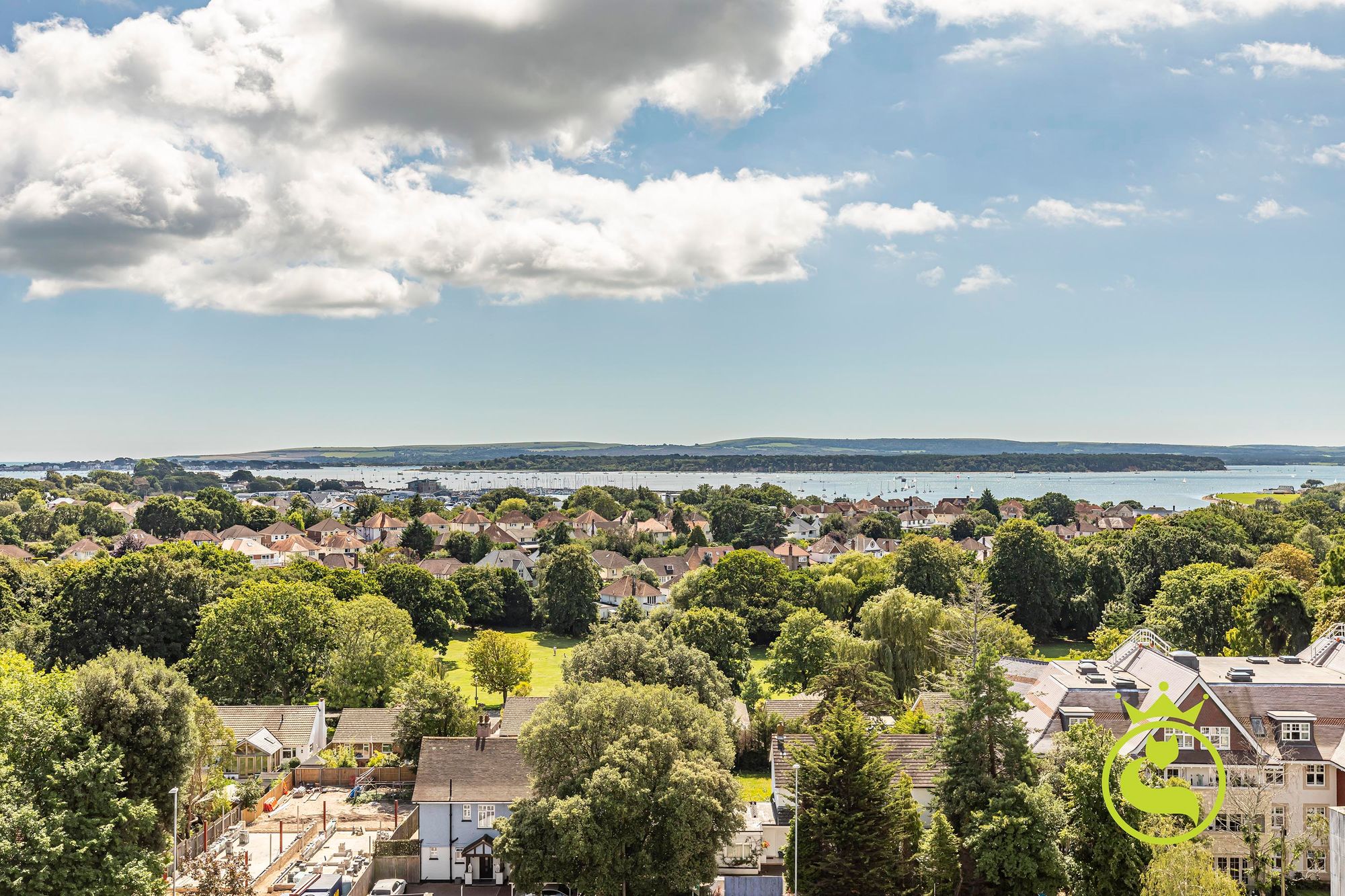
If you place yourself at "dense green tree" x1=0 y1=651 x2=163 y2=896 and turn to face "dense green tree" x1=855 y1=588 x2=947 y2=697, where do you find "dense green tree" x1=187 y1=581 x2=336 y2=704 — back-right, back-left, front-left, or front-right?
front-left

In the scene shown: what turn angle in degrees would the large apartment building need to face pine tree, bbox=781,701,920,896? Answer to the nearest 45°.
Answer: approximately 45° to its right

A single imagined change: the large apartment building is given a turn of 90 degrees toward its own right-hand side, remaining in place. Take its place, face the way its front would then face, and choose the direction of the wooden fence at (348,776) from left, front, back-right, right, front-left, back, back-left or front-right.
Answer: front

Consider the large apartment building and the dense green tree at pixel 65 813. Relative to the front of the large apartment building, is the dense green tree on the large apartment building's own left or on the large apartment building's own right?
on the large apartment building's own right

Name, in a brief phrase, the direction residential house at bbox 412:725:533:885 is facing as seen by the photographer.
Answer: facing the viewer

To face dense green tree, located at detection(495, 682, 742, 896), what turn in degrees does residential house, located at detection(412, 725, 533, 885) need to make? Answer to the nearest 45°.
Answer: approximately 45° to its left

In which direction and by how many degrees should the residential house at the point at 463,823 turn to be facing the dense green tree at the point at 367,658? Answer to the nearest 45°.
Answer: approximately 180°

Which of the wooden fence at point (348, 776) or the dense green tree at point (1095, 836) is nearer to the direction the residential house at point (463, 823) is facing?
the dense green tree

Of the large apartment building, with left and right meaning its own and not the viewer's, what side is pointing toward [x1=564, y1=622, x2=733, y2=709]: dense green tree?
right

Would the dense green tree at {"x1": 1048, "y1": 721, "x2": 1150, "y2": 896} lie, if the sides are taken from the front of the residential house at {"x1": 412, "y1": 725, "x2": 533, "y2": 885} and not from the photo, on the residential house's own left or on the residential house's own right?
on the residential house's own left

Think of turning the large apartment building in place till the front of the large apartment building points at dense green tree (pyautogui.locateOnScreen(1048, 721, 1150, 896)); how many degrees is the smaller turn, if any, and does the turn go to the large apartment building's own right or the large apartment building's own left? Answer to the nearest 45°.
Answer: approximately 45° to the large apartment building's own right

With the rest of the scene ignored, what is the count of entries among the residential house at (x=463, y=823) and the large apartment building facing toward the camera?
2
